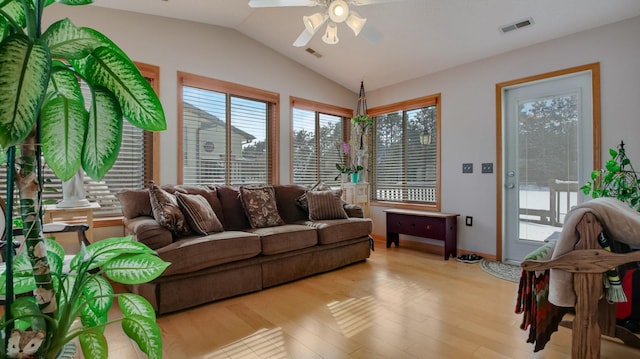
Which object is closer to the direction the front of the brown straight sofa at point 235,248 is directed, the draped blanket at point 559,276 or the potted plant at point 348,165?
the draped blanket

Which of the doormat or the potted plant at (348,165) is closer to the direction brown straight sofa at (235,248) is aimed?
the doormat

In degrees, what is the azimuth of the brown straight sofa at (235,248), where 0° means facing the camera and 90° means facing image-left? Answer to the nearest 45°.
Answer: approximately 315°

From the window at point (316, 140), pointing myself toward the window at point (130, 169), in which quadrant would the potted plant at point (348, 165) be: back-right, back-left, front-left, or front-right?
back-left

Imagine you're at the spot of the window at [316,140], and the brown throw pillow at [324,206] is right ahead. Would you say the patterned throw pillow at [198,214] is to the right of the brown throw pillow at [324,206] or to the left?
right

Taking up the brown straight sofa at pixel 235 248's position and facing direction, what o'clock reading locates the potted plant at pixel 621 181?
The potted plant is roughly at 11 o'clock from the brown straight sofa.

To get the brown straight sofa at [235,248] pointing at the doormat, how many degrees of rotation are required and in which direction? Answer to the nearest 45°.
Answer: approximately 45° to its left
